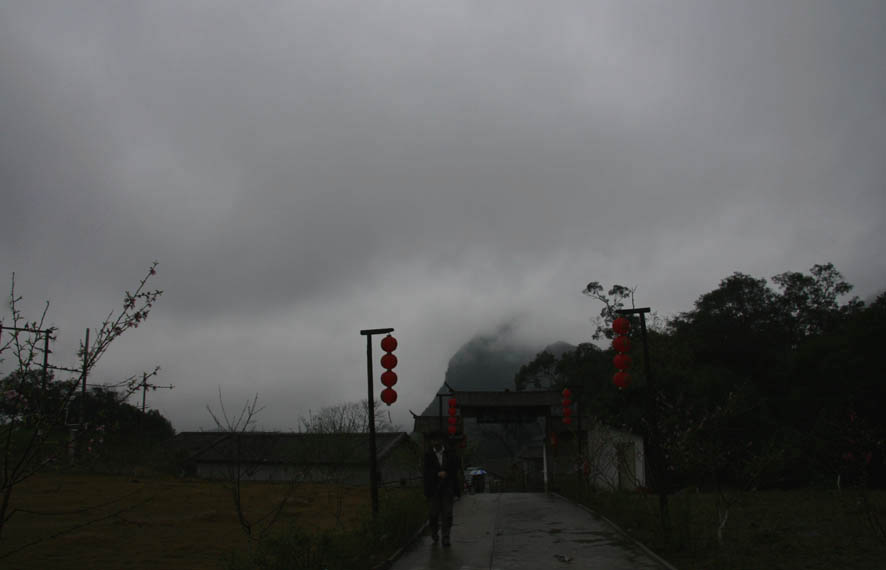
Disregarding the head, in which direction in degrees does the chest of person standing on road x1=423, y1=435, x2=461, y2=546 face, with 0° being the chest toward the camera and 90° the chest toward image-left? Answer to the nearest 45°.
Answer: approximately 0°

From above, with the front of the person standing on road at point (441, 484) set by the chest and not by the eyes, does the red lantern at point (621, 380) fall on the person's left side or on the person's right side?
on the person's left side

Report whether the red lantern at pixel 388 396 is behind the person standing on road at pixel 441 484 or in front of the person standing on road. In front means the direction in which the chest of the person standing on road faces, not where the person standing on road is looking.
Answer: behind

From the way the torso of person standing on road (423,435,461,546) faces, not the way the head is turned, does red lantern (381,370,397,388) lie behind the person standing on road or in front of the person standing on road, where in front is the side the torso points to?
behind

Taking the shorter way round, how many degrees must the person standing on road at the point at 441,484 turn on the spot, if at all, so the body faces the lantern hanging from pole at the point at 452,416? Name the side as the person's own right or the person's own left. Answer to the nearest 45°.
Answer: approximately 180°

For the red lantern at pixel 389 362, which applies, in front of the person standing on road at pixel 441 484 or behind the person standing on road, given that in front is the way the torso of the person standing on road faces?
behind

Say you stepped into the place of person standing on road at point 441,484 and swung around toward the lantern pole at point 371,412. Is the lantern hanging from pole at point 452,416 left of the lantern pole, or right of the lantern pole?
right
